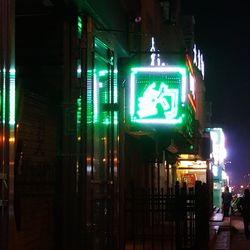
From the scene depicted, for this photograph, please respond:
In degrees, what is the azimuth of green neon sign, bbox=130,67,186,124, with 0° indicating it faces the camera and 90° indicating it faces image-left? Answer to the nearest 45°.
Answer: approximately 0°
